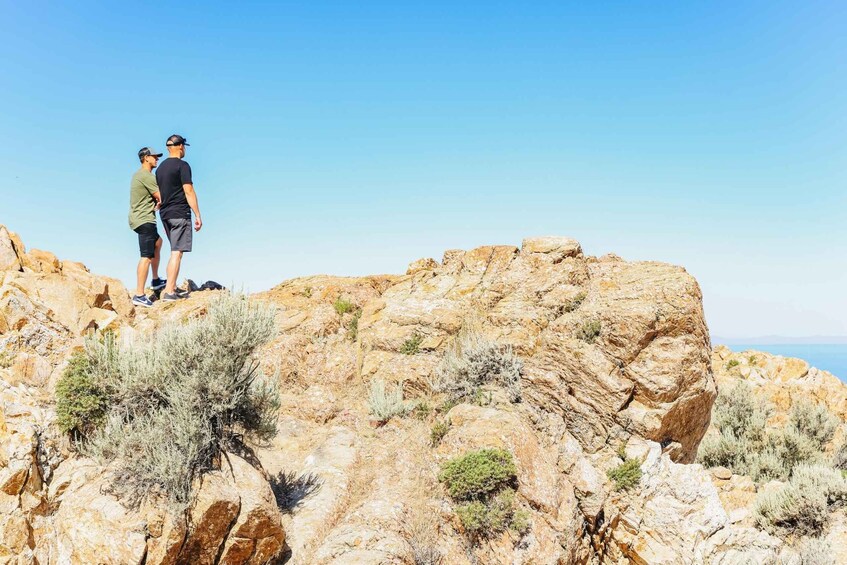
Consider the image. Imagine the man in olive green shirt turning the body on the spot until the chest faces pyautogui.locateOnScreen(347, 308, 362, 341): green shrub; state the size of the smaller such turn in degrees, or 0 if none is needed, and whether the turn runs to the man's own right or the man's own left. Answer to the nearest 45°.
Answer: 0° — they already face it

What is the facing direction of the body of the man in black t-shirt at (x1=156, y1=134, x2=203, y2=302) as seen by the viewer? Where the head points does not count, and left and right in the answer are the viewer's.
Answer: facing away from the viewer and to the right of the viewer

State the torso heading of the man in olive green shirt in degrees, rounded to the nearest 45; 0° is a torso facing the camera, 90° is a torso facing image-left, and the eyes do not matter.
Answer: approximately 270°

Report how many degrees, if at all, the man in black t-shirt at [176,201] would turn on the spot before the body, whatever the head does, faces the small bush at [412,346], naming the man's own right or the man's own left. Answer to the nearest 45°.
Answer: approximately 90° to the man's own right

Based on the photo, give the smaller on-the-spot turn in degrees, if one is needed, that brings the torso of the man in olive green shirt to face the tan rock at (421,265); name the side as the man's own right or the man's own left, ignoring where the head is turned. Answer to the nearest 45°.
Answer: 0° — they already face it

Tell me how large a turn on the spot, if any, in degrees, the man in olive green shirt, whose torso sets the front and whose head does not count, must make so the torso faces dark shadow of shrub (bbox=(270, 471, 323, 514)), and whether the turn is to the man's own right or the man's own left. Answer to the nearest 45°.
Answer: approximately 90° to the man's own right

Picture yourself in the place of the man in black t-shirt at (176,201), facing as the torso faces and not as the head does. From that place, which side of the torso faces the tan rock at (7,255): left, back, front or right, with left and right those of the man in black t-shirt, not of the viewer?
back

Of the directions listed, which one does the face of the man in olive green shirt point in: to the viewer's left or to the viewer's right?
to the viewer's right
